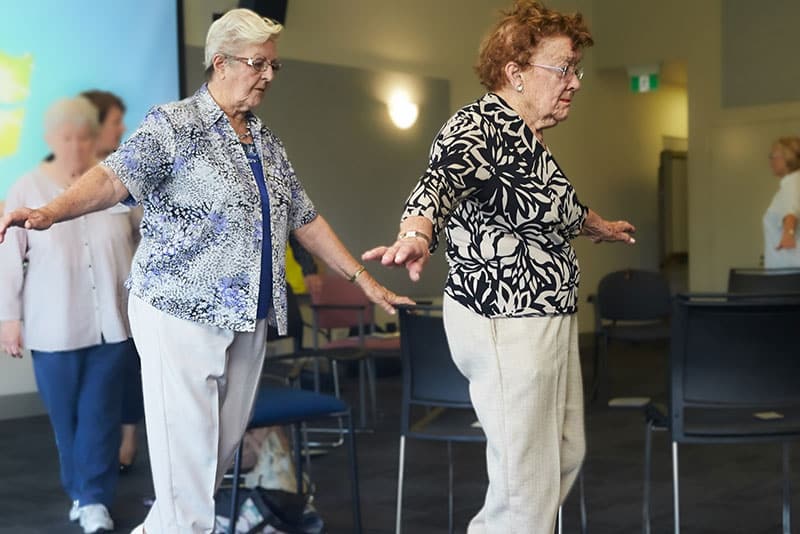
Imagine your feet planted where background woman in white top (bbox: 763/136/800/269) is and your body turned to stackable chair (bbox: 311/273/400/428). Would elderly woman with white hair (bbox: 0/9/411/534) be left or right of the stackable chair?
left

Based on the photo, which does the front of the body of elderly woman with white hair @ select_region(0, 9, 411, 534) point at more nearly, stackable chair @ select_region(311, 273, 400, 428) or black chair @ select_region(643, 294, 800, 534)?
the black chair

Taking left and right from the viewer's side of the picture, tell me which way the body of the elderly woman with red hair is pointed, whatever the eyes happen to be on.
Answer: facing the viewer and to the right of the viewer

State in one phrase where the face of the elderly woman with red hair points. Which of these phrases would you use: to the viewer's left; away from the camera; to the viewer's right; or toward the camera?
to the viewer's right

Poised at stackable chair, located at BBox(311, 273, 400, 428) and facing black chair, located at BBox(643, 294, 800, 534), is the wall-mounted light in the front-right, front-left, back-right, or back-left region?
back-left

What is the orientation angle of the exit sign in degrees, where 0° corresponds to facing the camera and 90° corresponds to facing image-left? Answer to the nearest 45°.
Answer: approximately 0°

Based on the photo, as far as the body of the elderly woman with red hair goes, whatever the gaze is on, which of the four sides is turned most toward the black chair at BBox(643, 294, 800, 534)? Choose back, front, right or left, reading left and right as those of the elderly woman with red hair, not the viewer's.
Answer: left

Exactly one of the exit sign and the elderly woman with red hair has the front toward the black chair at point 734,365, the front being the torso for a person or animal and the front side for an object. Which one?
the exit sign

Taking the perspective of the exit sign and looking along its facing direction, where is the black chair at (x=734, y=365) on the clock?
The black chair is roughly at 12 o'clock from the exit sign.
